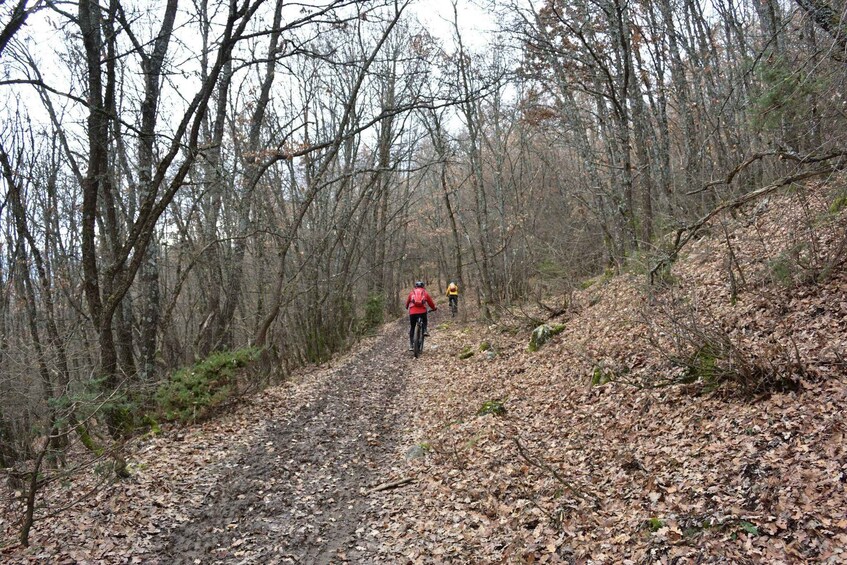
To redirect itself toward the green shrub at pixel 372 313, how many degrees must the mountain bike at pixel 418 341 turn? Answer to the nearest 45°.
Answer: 0° — it already faces it

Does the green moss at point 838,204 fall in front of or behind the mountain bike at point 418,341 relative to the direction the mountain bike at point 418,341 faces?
behind

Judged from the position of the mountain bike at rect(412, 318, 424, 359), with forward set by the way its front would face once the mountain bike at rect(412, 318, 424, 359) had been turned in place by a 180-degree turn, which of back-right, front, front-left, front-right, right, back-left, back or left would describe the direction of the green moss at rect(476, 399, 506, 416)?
front

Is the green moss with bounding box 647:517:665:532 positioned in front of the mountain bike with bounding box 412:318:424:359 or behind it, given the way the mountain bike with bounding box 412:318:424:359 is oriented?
behind

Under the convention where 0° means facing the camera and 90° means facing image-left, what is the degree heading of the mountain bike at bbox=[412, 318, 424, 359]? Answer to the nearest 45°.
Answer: approximately 180°

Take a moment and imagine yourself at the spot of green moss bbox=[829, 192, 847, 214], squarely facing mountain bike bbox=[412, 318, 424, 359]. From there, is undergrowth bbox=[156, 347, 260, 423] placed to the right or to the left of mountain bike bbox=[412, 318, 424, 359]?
left
